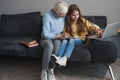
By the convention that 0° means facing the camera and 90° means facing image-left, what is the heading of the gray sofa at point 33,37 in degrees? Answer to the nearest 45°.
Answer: approximately 0°
